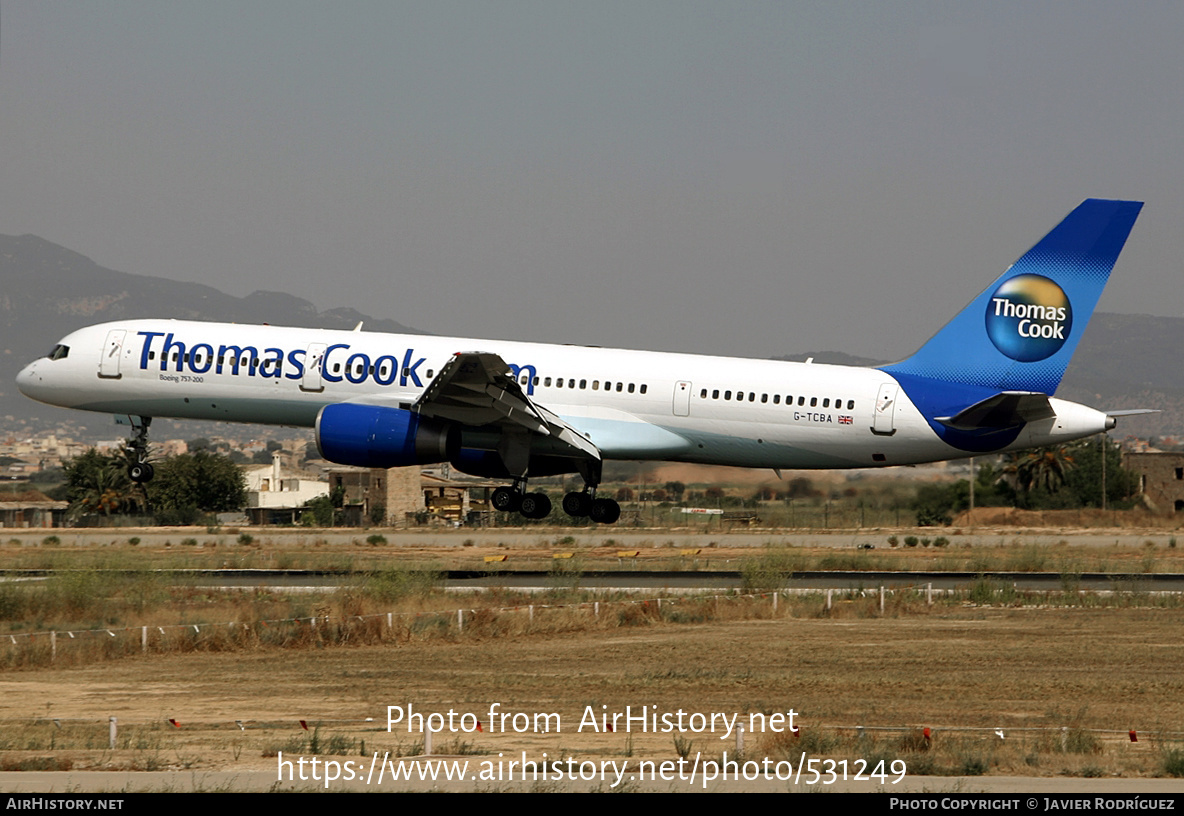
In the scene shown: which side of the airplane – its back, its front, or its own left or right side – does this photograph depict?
left
